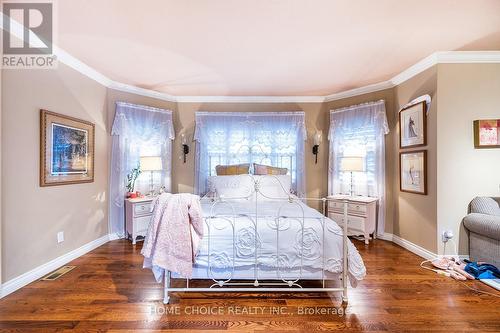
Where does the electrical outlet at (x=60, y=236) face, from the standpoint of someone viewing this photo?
facing the viewer and to the right of the viewer

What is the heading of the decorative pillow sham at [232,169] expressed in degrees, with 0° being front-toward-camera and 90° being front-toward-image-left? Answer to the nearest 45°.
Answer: approximately 0°

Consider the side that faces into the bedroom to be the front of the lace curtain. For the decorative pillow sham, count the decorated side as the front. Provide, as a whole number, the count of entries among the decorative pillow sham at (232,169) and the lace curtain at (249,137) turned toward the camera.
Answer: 2

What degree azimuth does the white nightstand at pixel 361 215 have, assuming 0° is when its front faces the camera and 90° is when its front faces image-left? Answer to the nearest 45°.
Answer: approximately 45°

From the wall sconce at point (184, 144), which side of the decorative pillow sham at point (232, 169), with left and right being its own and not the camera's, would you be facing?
right

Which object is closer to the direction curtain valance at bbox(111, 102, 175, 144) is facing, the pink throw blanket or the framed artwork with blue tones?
the pink throw blanket

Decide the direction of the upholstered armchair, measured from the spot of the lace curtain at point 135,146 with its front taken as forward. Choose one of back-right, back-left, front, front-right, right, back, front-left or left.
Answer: front

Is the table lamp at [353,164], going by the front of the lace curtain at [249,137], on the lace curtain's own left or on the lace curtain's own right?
on the lace curtain's own left

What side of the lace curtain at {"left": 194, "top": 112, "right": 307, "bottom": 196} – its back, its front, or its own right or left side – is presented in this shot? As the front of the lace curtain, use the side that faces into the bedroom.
front
